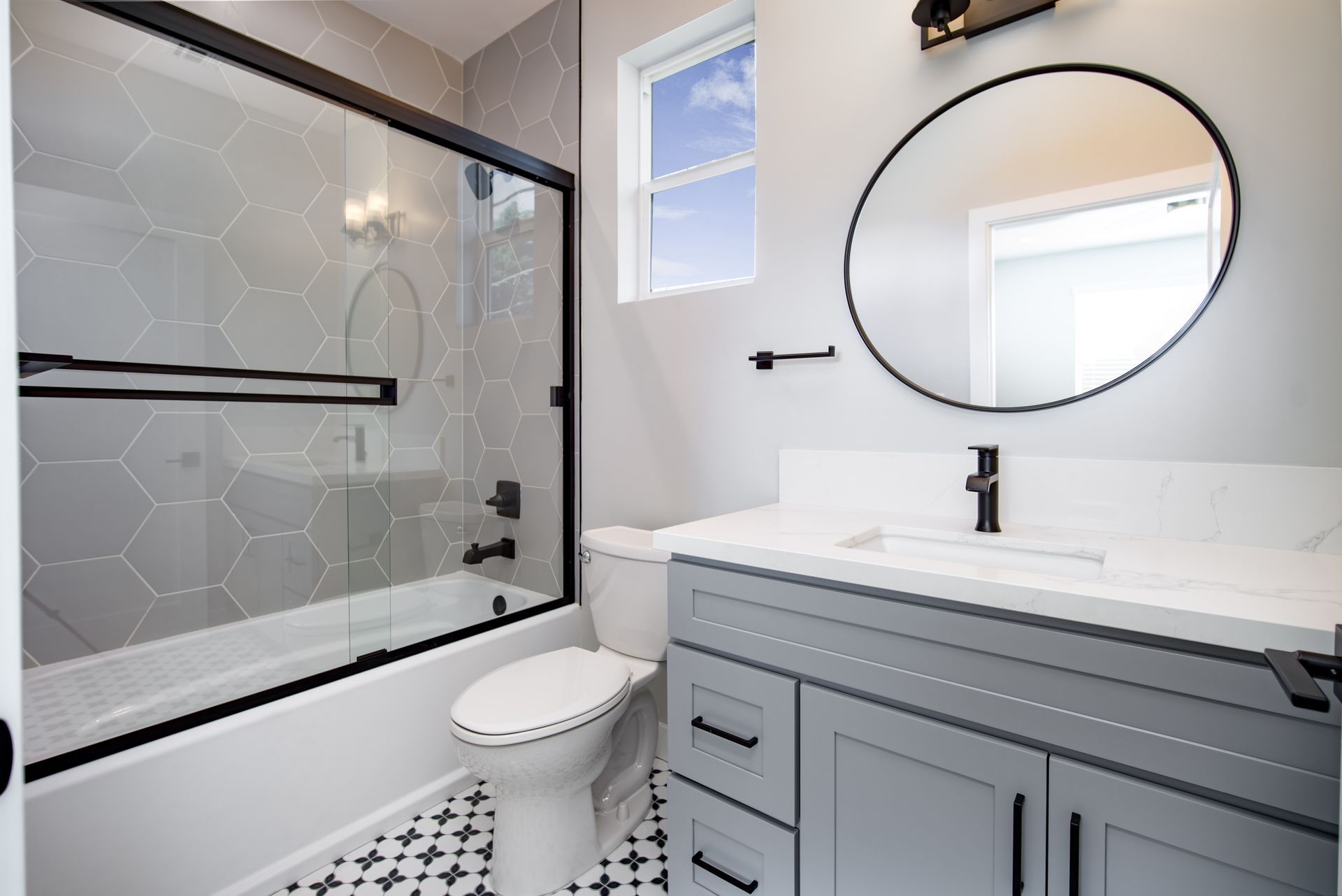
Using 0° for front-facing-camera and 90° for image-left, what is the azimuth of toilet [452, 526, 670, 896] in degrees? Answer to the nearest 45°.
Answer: approximately 45°

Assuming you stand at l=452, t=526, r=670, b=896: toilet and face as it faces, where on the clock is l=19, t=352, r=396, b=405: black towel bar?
The black towel bar is roughly at 2 o'clock from the toilet.

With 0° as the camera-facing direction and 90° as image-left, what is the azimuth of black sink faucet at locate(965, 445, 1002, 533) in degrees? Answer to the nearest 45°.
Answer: approximately 45°

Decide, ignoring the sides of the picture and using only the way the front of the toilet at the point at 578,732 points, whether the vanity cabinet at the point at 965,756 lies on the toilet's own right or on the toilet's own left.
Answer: on the toilet's own left

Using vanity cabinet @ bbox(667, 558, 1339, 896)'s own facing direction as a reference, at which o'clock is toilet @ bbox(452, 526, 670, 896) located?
The toilet is roughly at 2 o'clock from the vanity cabinet.

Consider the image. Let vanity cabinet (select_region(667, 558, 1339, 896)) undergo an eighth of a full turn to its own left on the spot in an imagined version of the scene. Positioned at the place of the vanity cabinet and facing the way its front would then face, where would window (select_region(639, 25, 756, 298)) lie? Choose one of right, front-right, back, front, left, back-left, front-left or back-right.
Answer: back-right

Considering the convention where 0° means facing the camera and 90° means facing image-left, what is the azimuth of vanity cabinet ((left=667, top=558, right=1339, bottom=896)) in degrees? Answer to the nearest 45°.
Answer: approximately 45°

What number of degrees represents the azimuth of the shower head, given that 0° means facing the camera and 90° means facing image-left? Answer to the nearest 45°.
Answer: approximately 45°

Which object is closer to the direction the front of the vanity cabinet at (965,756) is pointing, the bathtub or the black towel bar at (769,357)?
the bathtub

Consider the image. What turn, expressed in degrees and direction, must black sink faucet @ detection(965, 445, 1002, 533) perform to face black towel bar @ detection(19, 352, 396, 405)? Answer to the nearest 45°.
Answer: approximately 45° to its right
